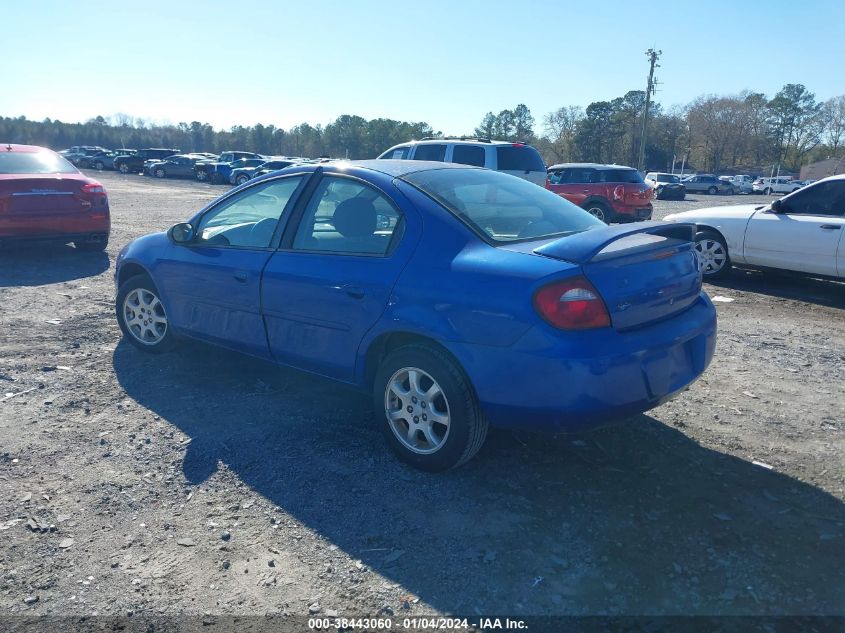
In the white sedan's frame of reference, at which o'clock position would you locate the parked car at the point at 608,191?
The parked car is roughly at 2 o'clock from the white sedan.

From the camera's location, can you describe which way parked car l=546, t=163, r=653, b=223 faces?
facing away from the viewer and to the left of the viewer

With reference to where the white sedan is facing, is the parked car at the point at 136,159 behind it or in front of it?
in front

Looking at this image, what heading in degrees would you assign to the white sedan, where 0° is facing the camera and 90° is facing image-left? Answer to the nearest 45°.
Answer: approximately 90°

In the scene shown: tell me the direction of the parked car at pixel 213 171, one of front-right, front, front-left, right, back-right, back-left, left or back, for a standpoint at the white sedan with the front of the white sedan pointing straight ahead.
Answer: front-right

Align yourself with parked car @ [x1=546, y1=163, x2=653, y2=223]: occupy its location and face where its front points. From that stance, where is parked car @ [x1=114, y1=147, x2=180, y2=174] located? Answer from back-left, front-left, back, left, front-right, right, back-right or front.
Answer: front

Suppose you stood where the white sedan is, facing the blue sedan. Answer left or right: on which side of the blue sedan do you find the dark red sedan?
right

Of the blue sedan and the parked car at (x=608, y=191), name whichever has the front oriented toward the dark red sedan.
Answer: the blue sedan

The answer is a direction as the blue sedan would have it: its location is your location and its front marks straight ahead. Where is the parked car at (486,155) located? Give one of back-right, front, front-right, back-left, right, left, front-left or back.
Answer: front-right

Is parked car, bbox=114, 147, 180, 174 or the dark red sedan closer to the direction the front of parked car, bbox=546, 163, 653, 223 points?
the parked car

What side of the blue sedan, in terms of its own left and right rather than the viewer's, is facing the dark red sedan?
front

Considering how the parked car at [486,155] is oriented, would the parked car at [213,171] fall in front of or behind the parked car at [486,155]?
in front
